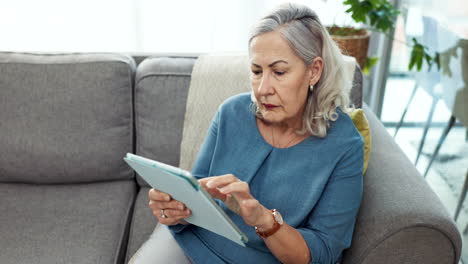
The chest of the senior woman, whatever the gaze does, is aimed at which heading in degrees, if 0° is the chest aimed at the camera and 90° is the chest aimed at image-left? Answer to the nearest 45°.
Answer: approximately 45°

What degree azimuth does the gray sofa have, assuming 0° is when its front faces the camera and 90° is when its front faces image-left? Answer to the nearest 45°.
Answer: approximately 0°

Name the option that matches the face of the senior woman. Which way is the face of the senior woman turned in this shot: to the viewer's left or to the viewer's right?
to the viewer's left

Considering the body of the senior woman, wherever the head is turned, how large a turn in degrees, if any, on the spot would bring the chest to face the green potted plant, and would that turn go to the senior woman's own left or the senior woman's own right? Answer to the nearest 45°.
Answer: approximately 135° to the senior woman's own right
